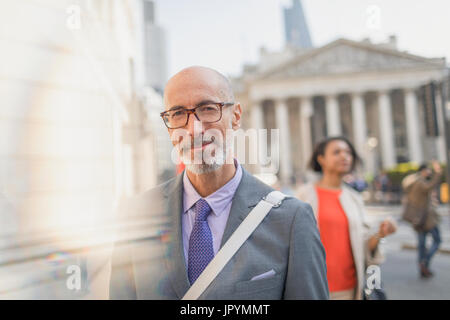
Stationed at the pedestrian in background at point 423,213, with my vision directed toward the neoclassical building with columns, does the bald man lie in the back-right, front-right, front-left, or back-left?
back-left

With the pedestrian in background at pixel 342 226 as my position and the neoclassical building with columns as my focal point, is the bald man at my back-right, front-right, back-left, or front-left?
back-left

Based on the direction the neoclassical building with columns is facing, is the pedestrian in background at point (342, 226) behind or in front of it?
in front

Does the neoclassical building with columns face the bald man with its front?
yes

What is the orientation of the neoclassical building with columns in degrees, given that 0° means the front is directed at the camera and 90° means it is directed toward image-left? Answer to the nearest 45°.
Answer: approximately 0°

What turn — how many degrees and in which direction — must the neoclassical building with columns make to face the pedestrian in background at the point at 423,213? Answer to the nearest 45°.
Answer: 0° — it already faces them
